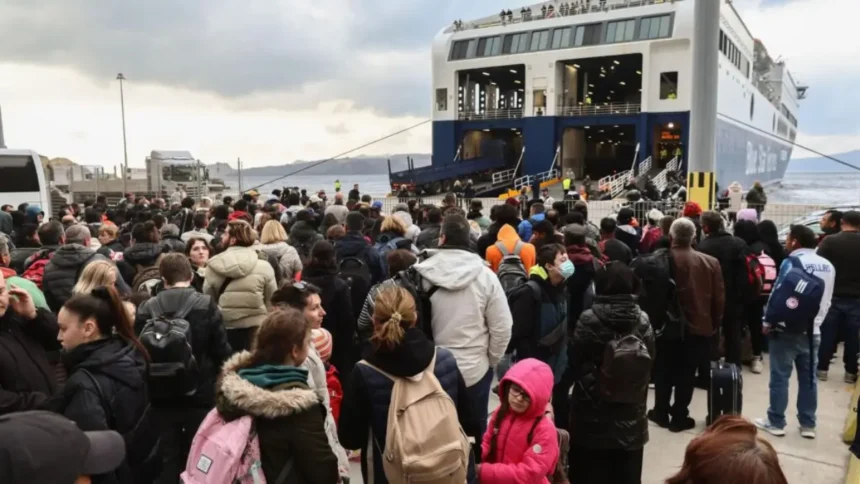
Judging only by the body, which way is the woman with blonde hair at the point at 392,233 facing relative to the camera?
away from the camera

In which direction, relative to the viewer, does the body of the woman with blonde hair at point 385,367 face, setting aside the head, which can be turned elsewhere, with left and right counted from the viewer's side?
facing away from the viewer

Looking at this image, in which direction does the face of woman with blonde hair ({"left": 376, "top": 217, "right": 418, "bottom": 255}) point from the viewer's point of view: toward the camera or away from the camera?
away from the camera

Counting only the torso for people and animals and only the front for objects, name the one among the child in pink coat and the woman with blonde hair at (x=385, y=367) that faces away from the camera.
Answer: the woman with blonde hair

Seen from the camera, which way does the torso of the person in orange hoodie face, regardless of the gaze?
away from the camera

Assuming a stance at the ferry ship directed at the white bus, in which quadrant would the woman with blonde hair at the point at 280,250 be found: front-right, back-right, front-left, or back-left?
front-left

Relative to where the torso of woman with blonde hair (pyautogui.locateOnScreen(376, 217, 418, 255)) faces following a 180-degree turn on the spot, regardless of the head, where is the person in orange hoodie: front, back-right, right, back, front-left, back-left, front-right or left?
front-left

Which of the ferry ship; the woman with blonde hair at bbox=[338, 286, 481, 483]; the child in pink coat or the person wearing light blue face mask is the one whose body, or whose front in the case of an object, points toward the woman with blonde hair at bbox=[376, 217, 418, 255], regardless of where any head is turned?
the woman with blonde hair at bbox=[338, 286, 481, 483]

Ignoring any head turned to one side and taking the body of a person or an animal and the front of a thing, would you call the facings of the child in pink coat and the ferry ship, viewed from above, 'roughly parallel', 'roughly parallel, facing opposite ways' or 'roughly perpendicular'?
roughly parallel, facing opposite ways

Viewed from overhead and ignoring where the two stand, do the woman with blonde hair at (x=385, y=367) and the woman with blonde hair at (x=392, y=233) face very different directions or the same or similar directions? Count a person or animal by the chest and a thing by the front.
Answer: same or similar directions

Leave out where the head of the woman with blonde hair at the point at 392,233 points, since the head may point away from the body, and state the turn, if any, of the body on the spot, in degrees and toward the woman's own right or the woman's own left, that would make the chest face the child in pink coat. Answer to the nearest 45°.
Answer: approximately 180°

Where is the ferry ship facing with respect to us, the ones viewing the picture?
facing away from the viewer and to the right of the viewer

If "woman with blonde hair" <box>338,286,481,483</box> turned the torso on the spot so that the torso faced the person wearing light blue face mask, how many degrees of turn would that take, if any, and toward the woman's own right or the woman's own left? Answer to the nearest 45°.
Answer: approximately 45° to the woman's own right

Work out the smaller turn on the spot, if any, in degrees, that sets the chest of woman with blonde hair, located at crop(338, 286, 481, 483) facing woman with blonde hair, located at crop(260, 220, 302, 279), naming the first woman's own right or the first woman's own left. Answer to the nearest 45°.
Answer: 0° — they already face them

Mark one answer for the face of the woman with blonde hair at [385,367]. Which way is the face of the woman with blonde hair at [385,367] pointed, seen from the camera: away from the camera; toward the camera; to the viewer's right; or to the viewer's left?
away from the camera

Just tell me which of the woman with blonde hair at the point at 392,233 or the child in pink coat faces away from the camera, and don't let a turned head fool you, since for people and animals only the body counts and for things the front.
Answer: the woman with blonde hair

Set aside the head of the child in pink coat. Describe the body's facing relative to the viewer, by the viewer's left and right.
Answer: facing the viewer and to the left of the viewer

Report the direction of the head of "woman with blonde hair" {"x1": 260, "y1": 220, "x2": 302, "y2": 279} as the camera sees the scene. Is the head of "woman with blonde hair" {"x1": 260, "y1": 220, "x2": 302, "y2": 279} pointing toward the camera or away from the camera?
away from the camera

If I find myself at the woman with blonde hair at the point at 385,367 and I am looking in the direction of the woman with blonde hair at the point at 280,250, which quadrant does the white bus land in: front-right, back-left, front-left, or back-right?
front-left
